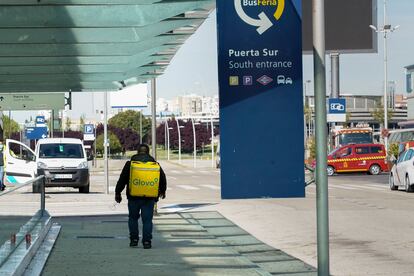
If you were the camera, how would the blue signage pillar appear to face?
facing the viewer

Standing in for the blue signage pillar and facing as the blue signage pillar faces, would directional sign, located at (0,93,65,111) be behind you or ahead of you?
behind

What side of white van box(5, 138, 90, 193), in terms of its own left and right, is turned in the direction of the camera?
front

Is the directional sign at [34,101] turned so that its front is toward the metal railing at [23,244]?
yes

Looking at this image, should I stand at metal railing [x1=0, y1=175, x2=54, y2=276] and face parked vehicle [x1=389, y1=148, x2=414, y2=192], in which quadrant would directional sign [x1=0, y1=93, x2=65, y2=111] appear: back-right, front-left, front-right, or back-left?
front-left

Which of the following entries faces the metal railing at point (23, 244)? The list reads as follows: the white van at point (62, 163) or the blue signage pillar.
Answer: the white van

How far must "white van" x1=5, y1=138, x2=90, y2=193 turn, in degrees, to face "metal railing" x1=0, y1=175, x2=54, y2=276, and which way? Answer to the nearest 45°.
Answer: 0° — it already faces it

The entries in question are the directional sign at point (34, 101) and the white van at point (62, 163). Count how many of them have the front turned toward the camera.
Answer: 2

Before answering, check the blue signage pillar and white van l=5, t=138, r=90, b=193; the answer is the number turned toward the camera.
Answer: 2

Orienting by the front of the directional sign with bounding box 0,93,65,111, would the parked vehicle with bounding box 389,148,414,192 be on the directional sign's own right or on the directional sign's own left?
on the directional sign's own left

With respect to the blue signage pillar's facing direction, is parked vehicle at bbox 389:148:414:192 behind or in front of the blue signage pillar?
behind

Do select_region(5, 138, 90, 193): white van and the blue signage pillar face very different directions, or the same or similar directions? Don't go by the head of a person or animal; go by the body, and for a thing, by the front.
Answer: same or similar directions

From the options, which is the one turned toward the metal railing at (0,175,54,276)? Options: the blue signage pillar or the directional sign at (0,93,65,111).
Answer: the directional sign
